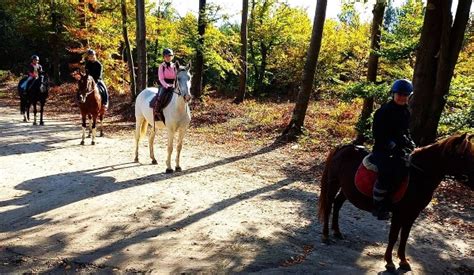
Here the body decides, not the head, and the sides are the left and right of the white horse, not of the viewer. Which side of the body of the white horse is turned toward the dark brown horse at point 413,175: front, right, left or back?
front

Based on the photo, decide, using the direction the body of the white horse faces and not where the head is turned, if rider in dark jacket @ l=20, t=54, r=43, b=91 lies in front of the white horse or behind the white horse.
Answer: behind

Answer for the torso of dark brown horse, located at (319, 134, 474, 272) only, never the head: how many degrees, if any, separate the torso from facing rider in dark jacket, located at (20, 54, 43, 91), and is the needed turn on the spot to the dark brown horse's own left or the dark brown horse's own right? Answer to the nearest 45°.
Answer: approximately 180°

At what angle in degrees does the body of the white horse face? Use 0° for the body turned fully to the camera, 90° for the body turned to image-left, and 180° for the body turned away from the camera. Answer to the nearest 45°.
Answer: approximately 315°

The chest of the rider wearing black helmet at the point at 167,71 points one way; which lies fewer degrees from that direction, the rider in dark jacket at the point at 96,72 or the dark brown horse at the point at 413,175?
the dark brown horse

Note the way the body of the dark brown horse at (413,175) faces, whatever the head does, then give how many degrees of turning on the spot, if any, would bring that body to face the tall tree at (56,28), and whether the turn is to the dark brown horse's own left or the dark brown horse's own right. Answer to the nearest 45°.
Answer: approximately 180°

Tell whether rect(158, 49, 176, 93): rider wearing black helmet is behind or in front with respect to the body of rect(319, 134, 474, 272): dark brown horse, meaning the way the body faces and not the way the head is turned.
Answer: behind

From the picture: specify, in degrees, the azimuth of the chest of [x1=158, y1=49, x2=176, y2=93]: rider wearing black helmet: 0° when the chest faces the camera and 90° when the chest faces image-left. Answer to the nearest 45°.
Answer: approximately 315°

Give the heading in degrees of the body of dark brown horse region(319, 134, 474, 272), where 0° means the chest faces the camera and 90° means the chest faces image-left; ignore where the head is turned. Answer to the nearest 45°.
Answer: approximately 315°

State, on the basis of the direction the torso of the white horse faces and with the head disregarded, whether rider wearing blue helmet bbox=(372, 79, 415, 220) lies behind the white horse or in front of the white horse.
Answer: in front
